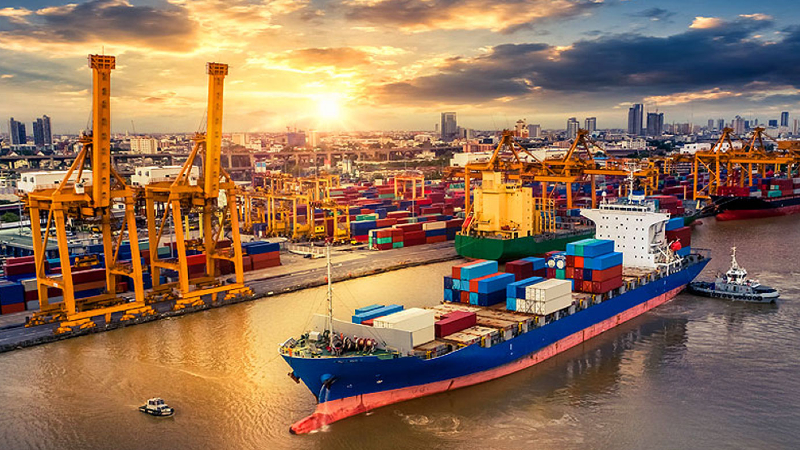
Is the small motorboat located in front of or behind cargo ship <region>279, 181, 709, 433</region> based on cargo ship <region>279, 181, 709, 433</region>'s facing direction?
in front

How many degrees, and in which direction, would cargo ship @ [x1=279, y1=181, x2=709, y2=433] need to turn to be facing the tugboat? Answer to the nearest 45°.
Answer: approximately 180°

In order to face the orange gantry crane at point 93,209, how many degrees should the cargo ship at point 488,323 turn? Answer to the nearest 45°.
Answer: approximately 45° to its right

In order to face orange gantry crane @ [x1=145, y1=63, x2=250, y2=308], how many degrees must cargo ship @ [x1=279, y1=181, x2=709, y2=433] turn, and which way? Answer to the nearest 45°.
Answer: approximately 90° to its right

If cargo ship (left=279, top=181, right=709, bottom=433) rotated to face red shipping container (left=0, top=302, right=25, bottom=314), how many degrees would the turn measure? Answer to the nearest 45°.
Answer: approximately 45° to its right

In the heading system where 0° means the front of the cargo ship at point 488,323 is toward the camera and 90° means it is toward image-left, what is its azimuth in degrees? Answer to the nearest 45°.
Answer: approximately 45°

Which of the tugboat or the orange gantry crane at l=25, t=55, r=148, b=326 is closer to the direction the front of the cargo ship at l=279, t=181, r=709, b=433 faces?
the orange gantry crane

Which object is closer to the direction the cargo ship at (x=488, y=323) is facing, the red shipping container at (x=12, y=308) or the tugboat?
the red shipping container

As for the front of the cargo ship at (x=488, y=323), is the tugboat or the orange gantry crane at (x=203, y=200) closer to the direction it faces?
the orange gantry crane
